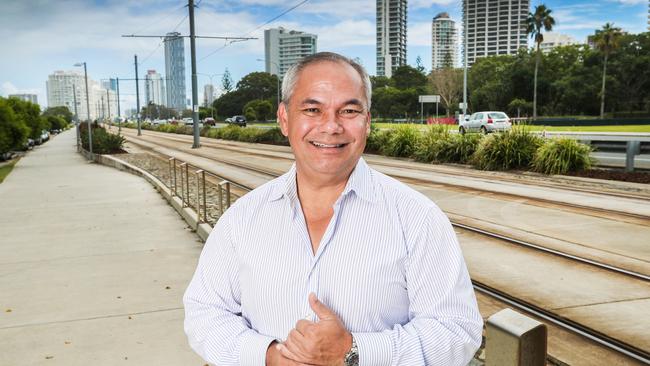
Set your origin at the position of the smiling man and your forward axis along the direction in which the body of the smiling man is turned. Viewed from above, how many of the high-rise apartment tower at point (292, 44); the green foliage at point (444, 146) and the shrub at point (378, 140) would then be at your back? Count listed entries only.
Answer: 3

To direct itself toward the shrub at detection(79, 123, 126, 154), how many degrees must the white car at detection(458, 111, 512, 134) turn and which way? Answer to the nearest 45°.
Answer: approximately 45° to its left

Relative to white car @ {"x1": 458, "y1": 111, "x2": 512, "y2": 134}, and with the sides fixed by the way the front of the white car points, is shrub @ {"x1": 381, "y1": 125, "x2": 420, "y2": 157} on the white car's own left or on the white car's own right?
on the white car's own left

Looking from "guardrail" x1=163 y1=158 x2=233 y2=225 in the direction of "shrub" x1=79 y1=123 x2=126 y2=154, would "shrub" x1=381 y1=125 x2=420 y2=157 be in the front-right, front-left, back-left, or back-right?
front-right

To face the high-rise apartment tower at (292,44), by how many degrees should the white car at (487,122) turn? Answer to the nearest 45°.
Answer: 0° — it already faces it

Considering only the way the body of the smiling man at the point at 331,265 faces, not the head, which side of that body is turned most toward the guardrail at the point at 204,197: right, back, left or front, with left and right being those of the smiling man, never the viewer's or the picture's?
back

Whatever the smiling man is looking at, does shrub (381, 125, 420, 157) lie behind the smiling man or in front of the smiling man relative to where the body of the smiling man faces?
behind

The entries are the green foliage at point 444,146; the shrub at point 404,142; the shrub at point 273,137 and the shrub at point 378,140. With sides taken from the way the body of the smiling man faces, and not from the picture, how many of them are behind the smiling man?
4

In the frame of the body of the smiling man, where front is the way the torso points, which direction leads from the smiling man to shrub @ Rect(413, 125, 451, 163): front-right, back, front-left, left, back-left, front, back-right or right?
back

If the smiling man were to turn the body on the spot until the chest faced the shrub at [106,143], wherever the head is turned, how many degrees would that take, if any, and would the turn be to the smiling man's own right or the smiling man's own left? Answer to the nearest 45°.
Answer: approximately 180°

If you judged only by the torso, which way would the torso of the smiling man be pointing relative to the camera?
toward the camera

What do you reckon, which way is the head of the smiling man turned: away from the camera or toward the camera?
toward the camera

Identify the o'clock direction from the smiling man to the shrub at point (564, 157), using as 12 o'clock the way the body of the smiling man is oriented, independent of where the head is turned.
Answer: The shrub is roughly at 7 o'clock from the smiling man.

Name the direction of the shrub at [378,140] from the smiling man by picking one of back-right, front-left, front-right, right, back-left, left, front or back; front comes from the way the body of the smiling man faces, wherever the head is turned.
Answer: back

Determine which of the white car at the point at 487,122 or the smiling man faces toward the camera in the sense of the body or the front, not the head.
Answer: the smiling man
